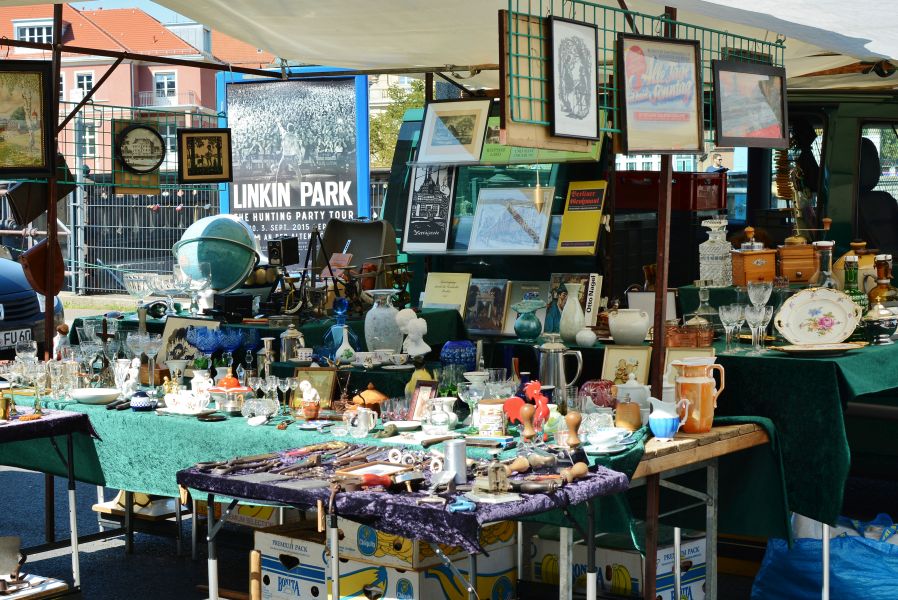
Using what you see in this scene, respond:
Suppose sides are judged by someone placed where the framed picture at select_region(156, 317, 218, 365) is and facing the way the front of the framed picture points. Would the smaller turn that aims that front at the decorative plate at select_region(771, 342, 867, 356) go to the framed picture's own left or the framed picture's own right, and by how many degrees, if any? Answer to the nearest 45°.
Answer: approximately 45° to the framed picture's own left

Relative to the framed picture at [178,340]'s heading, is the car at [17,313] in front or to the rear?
to the rear

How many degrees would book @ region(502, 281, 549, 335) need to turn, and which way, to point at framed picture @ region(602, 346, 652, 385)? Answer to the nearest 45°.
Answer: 0° — it already faces it

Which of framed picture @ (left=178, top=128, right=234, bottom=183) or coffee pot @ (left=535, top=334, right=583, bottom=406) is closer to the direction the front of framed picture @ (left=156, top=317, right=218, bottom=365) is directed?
the coffee pot

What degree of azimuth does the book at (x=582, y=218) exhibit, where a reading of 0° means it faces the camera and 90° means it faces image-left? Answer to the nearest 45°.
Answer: approximately 0°

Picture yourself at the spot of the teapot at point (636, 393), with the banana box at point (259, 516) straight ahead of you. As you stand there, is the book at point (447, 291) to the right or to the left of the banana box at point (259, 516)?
right

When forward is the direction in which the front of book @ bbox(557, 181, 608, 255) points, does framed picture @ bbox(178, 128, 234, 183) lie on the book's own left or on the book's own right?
on the book's own right
